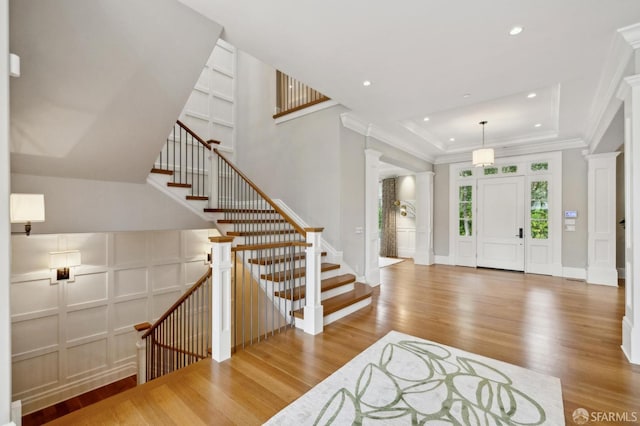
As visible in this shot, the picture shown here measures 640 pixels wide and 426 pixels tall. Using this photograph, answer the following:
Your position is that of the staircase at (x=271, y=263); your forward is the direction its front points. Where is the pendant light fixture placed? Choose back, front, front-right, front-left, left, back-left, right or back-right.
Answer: front-left

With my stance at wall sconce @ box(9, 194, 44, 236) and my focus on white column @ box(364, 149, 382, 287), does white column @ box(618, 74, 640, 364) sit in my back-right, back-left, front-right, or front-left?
front-right

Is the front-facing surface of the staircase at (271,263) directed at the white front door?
no

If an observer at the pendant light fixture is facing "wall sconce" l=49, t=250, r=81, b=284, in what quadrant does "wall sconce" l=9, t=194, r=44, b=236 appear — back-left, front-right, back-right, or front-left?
front-left

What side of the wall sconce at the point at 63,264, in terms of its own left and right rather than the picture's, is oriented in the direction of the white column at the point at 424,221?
left

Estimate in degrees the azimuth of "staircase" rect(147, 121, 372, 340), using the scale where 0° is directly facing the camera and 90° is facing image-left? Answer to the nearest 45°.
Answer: approximately 315°

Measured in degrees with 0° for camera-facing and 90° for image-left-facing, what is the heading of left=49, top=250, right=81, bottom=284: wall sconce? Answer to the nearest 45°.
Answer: approximately 0°

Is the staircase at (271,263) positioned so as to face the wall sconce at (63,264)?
no

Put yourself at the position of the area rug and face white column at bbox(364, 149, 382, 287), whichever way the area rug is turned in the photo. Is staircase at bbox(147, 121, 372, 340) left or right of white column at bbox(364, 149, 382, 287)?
left

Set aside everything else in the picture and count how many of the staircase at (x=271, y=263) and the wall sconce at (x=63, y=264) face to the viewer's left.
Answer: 0

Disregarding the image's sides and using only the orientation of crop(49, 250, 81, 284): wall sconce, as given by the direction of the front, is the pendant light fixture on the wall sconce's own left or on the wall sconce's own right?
on the wall sconce's own left
